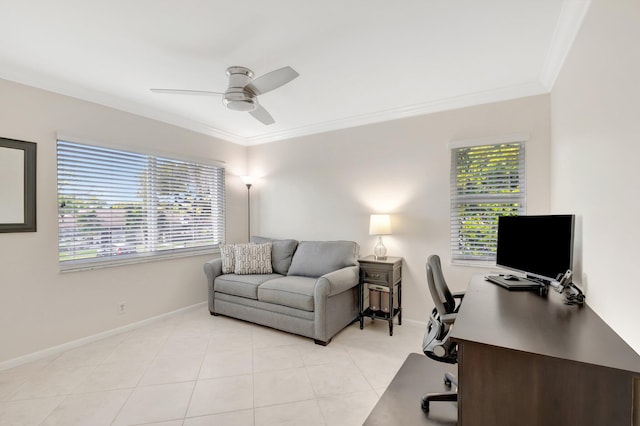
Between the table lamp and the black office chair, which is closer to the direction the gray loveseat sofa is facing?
the black office chair

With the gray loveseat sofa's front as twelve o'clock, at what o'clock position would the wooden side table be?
The wooden side table is roughly at 8 o'clock from the gray loveseat sofa.

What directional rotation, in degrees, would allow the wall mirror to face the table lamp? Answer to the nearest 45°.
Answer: approximately 45° to its left

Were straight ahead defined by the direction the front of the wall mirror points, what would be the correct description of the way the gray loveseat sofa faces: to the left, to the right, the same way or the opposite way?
to the right

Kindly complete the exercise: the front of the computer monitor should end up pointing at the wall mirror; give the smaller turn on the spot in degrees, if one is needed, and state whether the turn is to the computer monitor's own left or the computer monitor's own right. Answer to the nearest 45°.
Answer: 0° — it already faces it

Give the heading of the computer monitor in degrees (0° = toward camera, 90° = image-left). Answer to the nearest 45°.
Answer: approximately 45°

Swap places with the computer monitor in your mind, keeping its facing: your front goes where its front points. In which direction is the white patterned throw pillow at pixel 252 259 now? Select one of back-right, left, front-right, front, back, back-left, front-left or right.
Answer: front-right

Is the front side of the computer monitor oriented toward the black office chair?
yes

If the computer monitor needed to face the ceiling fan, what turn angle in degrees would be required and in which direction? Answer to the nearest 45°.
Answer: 0° — it already faces it

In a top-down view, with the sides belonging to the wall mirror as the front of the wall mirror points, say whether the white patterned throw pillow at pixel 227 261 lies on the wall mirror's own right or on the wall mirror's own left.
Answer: on the wall mirror's own left

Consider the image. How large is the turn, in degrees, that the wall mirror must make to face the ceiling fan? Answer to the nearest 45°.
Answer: approximately 45° to its left

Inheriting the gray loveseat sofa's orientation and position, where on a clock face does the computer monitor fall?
The computer monitor is roughly at 9 o'clock from the gray loveseat sofa.

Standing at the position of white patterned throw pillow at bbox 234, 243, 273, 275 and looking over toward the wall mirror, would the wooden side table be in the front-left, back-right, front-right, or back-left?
back-left
